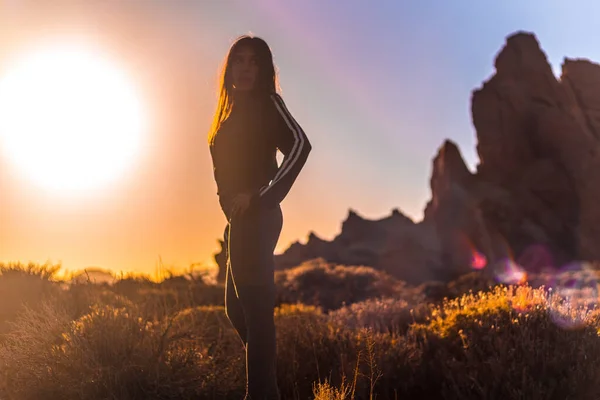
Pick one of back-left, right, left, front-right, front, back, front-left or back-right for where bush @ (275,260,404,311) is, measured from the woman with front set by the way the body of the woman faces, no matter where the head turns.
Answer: back-right

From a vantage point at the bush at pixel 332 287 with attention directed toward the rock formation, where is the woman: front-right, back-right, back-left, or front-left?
back-right

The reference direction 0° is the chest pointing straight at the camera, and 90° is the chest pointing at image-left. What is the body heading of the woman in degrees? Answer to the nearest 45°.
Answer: approximately 45°

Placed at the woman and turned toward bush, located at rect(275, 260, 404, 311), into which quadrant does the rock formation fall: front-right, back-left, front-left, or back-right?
front-right

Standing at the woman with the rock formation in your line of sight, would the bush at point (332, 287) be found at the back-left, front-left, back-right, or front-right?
front-left

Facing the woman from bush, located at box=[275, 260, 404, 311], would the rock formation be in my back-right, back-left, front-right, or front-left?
back-left

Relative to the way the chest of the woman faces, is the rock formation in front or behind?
behind
